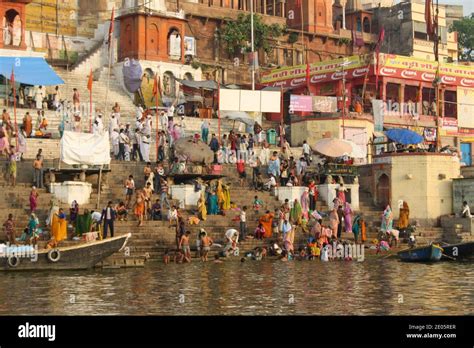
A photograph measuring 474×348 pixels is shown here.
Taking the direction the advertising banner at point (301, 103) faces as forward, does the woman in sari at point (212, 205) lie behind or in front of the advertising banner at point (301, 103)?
in front

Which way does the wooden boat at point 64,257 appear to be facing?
to the viewer's right

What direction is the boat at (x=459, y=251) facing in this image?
to the viewer's left

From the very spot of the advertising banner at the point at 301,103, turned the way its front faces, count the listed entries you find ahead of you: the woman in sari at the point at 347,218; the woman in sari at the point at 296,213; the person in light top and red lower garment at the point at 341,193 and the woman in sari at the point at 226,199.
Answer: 4

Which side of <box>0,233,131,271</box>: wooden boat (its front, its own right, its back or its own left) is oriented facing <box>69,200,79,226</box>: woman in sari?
left

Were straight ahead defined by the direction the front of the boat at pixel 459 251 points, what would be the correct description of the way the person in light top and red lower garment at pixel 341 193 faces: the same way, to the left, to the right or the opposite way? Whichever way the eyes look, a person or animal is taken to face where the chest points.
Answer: to the right

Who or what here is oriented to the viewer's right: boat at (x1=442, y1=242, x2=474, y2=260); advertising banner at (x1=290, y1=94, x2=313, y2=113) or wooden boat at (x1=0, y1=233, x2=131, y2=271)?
the wooden boat
